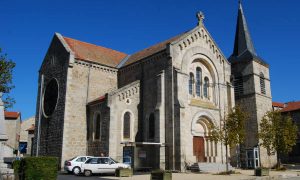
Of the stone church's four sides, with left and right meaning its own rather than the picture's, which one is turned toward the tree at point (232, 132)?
front

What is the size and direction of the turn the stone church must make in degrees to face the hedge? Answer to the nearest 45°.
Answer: approximately 45° to its right

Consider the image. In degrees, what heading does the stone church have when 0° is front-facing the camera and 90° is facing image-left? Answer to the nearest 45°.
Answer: approximately 315°

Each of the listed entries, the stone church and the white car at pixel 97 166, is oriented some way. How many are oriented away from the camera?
0
